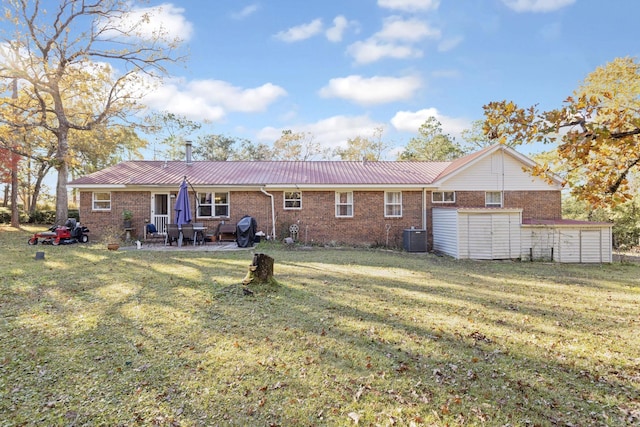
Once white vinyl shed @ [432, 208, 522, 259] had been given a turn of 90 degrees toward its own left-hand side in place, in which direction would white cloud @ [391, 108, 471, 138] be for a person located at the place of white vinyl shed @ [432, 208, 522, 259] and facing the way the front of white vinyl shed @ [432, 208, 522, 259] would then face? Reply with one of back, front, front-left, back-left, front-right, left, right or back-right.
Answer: left

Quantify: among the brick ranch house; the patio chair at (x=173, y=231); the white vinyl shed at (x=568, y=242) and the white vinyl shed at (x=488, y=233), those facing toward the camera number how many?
2

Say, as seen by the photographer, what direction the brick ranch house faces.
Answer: facing away from the viewer

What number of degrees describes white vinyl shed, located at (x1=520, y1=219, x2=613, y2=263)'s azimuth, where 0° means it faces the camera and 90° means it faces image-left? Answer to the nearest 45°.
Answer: approximately 0°

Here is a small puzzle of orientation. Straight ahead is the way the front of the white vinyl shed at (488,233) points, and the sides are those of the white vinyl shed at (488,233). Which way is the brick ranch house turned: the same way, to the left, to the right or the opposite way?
the opposite way

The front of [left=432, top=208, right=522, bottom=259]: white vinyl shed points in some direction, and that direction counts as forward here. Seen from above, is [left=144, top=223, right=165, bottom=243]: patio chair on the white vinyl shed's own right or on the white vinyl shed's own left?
on the white vinyl shed's own right

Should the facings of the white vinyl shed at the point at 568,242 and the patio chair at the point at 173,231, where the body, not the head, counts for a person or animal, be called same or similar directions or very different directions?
very different directions

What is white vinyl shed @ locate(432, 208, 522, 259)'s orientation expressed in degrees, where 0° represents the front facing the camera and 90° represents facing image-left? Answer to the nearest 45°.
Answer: approximately 0°

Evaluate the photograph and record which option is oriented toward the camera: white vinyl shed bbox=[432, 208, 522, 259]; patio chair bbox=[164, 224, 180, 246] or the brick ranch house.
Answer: the white vinyl shed
